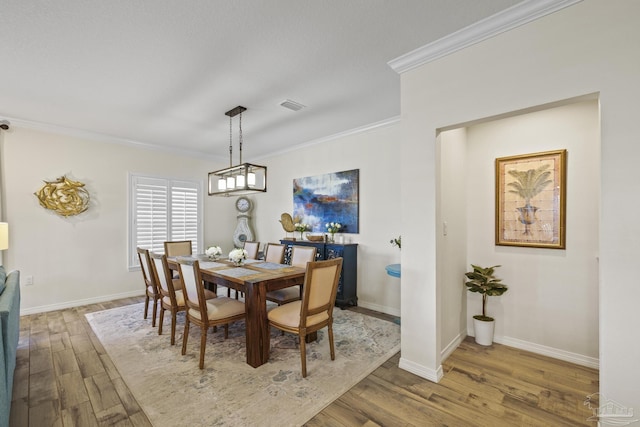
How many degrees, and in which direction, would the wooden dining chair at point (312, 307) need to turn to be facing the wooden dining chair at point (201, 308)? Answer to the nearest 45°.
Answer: approximately 45° to its left

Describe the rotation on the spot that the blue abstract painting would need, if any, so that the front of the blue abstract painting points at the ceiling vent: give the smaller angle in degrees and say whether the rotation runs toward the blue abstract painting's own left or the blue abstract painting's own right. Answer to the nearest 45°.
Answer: approximately 45° to the blue abstract painting's own left

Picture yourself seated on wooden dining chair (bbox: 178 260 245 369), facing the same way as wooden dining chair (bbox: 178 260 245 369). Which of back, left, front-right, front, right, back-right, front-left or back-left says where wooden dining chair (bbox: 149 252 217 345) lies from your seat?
left

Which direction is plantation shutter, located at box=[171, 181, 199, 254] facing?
toward the camera

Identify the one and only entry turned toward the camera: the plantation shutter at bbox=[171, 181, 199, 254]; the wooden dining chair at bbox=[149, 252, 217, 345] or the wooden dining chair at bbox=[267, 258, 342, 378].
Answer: the plantation shutter

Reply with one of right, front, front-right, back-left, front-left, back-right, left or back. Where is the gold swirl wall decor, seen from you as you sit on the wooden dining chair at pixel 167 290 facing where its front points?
left

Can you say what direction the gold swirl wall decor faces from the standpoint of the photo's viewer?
facing the viewer

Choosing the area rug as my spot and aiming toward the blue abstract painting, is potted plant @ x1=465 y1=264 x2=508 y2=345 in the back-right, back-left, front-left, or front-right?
front-right

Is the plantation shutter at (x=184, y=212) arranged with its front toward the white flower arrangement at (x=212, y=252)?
yes

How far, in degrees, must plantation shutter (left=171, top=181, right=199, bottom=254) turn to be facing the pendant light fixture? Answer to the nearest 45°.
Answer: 0° — it already faces it

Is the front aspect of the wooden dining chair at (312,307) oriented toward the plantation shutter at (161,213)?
yes

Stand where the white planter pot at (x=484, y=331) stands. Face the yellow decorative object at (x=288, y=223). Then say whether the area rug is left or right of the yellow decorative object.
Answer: left

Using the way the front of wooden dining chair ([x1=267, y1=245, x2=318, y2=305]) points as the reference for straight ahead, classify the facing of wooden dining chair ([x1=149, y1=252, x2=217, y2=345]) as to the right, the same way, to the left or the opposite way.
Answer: the opposite way

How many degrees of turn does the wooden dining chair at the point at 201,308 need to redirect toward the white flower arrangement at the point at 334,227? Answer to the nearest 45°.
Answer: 0° — it already faces it

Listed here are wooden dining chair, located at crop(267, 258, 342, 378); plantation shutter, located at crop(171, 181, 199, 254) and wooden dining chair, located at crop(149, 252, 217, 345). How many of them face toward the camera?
1

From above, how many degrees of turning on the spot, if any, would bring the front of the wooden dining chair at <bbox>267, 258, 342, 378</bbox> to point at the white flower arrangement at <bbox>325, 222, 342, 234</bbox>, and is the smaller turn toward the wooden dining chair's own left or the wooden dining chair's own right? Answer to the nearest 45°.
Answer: approximately 45° to the wooden dining chair's own right

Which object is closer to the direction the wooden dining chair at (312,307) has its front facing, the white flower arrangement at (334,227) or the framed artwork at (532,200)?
the white flower arrangement

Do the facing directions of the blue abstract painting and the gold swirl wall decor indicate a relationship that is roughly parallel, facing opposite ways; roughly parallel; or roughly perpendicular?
roughly perpendicular

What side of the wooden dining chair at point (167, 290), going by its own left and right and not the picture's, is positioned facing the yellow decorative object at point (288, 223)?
front
